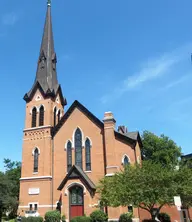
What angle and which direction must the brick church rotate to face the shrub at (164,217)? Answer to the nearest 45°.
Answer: approximately 90° to its left

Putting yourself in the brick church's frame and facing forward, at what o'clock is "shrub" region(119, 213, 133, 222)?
The shrub is roughly at 10 o'clock from the brick church.

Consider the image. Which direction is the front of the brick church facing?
toward the camera
